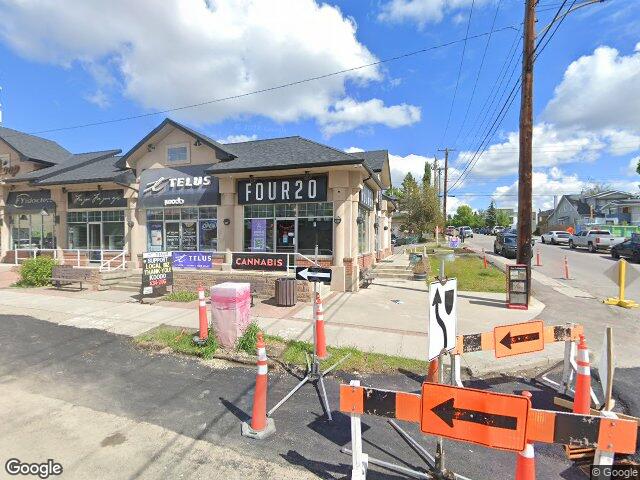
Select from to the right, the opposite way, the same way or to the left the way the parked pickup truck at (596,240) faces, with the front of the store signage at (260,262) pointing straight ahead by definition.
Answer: the opposite way

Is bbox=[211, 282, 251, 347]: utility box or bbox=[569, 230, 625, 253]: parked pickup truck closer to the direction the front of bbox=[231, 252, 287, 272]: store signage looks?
the utility box

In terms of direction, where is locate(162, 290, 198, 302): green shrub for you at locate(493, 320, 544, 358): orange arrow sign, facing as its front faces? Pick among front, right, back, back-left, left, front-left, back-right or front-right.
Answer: right

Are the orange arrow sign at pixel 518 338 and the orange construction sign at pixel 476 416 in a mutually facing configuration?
no

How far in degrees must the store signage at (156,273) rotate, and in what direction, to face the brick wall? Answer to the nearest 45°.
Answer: approximately 90° to its left

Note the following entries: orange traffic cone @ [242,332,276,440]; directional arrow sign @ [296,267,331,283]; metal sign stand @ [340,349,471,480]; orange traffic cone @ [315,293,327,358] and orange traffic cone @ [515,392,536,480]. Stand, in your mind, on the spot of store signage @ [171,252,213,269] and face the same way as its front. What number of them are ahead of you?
5

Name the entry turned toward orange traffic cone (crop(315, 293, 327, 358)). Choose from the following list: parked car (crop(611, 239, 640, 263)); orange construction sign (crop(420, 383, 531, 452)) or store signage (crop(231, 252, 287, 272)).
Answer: the store signage

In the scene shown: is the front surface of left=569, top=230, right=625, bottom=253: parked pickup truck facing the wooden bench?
no

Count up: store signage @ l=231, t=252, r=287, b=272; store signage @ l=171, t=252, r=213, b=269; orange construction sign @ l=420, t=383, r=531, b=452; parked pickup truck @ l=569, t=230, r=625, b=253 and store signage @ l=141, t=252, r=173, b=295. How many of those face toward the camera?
4

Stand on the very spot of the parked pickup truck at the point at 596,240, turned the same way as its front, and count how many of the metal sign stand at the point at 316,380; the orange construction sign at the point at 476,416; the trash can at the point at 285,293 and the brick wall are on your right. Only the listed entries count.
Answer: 0

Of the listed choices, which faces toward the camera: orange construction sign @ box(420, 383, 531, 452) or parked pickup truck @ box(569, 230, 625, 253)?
the orange construction sign

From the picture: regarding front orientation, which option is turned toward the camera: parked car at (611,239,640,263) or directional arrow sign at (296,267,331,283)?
the directional arrow sign

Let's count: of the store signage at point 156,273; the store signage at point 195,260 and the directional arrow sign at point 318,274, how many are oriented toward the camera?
3

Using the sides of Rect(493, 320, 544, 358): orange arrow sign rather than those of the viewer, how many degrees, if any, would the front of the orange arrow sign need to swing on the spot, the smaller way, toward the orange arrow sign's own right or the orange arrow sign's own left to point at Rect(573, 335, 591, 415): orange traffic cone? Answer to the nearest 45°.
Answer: approximately 45° to the orange arrow sign's own left

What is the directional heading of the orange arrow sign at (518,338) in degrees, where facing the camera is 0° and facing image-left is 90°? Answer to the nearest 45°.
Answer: approximately 0°

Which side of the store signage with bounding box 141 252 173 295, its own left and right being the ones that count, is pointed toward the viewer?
front

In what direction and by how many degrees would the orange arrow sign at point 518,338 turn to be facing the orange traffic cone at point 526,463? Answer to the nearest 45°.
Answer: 0° — it already faces it

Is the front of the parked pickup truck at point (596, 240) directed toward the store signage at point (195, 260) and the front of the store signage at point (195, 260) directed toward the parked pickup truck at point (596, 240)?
no

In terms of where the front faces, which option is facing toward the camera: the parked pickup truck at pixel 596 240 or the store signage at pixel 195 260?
the store signage

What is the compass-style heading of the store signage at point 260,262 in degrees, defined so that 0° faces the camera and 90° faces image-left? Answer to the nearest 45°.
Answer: approximately 0°

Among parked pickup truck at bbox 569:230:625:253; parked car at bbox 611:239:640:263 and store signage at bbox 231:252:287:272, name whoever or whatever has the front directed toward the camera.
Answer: the store signage

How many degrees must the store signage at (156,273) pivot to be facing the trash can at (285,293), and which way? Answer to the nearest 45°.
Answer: approximately 45° to its left

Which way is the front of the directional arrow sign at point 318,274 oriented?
toward the camera
